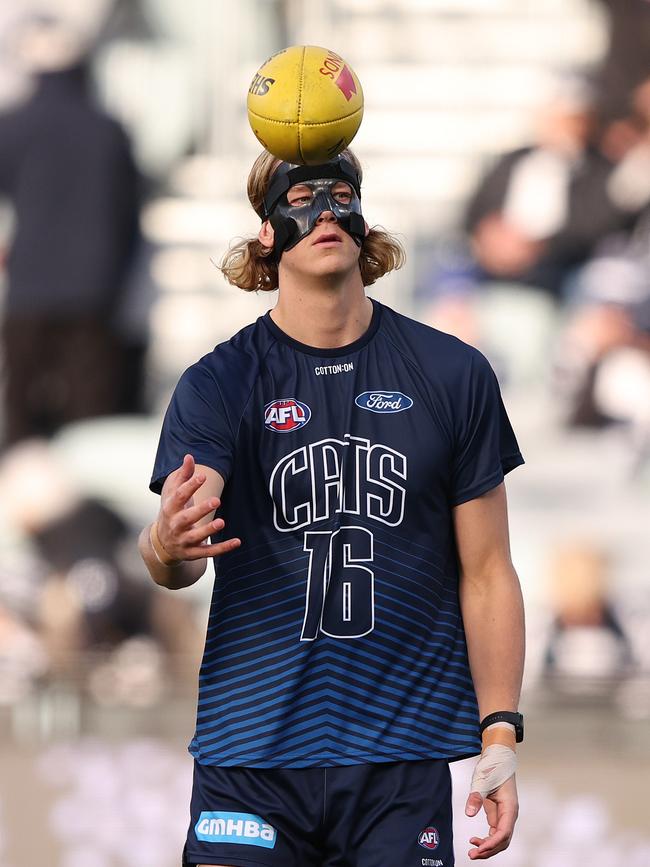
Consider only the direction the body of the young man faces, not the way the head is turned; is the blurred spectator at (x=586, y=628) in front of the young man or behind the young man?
behind

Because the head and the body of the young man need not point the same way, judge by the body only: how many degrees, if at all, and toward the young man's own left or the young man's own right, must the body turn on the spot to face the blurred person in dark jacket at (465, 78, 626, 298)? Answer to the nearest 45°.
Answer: approximately 180°

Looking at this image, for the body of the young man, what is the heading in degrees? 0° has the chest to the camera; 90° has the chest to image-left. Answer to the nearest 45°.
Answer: approximately 0°

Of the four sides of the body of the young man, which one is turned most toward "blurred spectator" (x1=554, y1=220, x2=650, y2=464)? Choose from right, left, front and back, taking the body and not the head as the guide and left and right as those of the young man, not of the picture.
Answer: back

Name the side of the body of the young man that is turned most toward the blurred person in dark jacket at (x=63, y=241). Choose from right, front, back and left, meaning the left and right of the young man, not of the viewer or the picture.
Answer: back

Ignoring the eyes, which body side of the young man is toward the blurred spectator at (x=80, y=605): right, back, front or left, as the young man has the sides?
back
